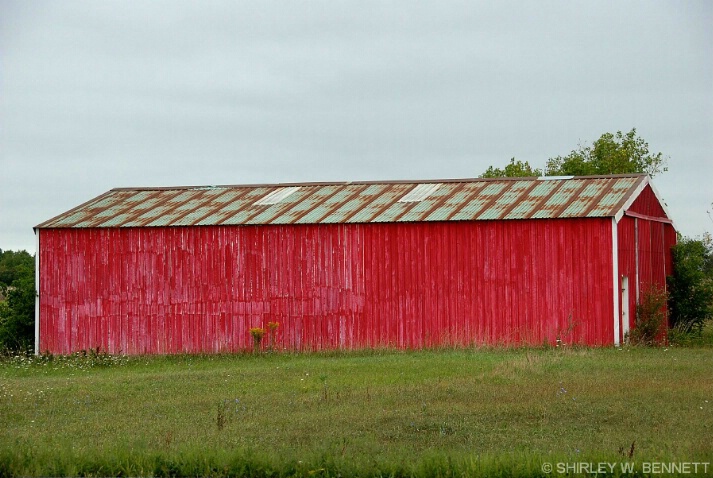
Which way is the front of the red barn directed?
to the viewer's right
